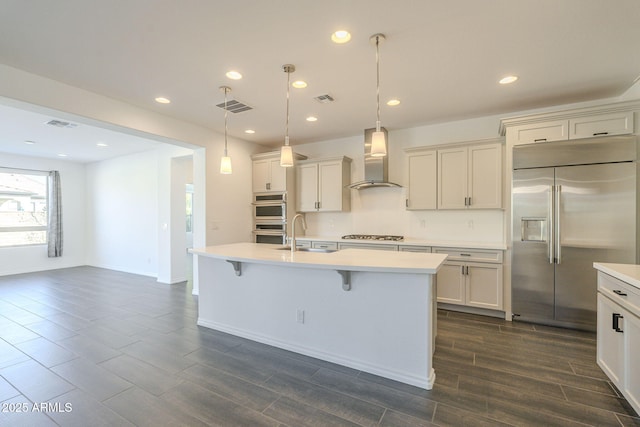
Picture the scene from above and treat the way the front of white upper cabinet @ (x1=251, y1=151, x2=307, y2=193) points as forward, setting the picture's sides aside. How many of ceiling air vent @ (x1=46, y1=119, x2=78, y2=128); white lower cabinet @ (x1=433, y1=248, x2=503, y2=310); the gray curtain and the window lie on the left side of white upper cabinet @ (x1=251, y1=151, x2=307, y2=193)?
1

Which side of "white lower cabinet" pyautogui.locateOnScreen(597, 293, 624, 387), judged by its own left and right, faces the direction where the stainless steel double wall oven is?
front

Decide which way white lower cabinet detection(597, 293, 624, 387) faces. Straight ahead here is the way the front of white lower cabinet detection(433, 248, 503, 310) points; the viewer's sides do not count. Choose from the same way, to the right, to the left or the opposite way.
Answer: to the right

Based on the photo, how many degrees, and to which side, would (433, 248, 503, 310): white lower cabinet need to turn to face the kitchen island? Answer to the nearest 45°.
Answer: approximately 45° to its right

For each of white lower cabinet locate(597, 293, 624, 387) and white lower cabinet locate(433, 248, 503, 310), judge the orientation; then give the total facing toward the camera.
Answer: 1

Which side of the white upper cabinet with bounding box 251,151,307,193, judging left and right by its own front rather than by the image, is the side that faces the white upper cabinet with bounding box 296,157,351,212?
left

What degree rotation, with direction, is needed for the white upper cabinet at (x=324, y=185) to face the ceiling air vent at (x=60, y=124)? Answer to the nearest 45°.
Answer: approximately 45° to its right

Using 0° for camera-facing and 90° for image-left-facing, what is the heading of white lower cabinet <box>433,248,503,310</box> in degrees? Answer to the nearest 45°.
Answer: approximately 0°

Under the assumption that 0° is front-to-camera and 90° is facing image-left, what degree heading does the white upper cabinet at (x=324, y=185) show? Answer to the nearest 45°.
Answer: approximately 45°

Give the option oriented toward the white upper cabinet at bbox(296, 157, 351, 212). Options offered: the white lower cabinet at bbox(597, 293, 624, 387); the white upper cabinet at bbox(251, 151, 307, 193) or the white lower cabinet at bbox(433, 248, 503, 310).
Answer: the white lower cabinet at bbox(597, 293, 624, 387)

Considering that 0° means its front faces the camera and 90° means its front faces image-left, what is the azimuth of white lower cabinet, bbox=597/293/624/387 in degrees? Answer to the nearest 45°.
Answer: approximately 90°

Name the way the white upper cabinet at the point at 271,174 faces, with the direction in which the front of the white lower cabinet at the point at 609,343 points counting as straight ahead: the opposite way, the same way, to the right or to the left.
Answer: to the left

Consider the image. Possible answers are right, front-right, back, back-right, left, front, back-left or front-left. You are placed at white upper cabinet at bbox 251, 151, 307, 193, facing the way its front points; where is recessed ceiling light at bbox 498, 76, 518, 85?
left

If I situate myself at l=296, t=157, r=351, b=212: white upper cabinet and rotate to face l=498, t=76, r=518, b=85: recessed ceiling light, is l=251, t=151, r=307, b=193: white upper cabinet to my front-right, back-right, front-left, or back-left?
back-right
